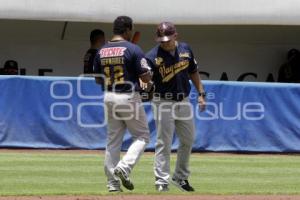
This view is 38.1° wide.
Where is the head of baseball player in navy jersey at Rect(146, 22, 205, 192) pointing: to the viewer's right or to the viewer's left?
to the viewer's left

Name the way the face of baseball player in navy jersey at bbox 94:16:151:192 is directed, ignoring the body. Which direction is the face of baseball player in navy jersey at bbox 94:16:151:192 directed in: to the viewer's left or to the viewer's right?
to the viewer's right

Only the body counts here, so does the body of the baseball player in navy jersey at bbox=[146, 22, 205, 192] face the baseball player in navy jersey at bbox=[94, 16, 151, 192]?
no

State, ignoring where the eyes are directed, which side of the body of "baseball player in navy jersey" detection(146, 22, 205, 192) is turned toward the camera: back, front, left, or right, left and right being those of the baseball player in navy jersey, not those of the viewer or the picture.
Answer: front
